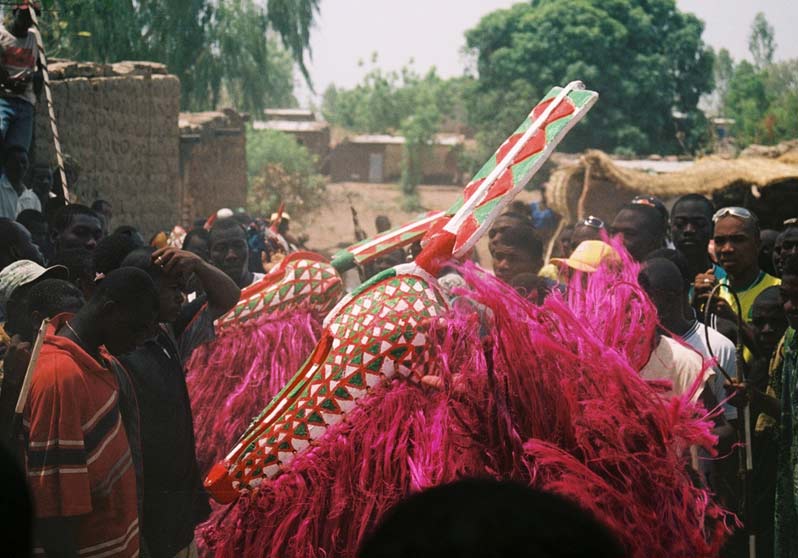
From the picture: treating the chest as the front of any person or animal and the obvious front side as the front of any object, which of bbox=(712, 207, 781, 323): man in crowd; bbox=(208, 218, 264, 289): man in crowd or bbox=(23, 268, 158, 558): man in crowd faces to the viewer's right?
bbox=(23, 268, 158, 558): man in crowd

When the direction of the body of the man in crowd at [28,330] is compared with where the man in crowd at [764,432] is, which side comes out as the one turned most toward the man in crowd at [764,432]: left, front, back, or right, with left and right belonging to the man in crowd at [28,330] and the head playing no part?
front

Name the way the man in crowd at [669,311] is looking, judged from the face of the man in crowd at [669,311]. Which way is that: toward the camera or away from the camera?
away from the camera

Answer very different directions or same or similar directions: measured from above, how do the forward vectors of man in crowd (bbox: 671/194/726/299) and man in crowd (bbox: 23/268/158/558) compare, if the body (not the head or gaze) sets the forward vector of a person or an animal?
very different directions

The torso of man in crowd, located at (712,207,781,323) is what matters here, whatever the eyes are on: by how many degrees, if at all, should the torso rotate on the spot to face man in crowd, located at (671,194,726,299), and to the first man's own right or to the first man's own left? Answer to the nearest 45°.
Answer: approximately 90° to the first man's own right

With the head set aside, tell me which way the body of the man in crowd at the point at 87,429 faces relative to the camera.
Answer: to the viewer's right

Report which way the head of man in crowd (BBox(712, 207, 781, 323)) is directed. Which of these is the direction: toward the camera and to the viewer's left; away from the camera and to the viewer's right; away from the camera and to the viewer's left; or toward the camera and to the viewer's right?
toward the camera and to the viewer's left

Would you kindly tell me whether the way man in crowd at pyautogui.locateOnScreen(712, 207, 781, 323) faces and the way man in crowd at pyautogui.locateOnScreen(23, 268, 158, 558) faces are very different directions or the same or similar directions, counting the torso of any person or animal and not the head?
very different directions

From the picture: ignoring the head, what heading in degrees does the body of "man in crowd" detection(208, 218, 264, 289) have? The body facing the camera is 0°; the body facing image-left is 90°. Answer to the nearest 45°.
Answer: approximately 0°

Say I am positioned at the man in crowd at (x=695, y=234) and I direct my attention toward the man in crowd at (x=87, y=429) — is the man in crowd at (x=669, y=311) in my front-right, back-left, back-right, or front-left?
front-left

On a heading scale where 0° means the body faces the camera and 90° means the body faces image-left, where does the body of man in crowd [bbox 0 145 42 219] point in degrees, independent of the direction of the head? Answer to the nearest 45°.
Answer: approximately 315°

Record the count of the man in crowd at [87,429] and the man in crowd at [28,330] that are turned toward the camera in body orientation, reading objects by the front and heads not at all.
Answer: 0

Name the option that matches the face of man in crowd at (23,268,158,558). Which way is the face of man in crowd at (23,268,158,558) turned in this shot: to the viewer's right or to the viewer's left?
to the viewer's right

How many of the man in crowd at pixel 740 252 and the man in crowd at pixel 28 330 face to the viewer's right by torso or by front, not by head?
1

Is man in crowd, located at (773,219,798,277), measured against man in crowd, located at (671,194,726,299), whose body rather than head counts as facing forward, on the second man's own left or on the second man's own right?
on the second man's own left

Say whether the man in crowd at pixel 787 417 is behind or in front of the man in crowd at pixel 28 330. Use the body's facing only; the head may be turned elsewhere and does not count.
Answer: in front
